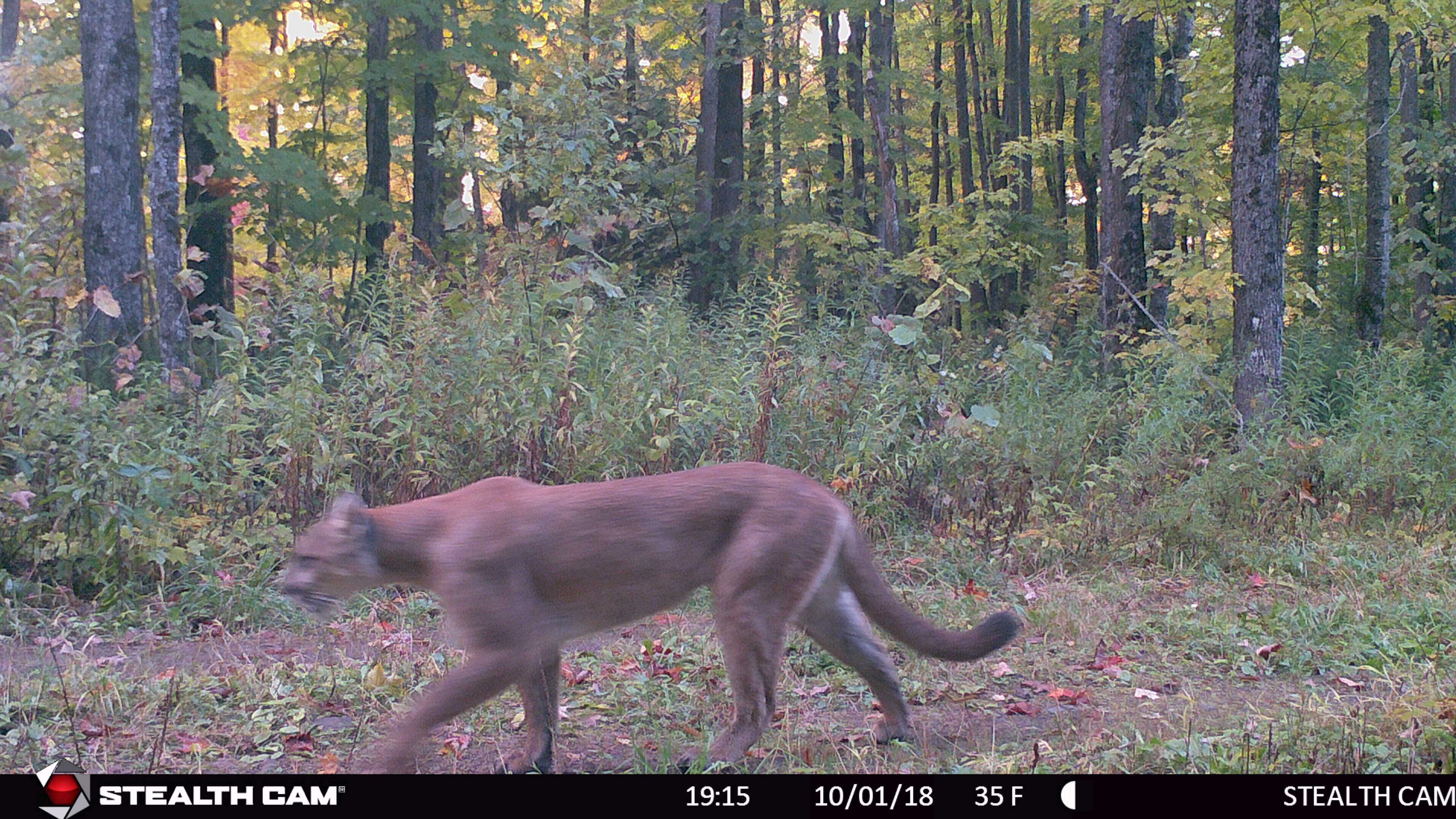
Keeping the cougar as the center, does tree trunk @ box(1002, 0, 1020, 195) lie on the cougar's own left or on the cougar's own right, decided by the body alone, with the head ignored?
on the cougar's own right

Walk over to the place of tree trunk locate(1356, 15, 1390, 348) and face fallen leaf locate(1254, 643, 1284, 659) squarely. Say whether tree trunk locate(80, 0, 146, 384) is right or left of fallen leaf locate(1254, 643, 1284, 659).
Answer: right

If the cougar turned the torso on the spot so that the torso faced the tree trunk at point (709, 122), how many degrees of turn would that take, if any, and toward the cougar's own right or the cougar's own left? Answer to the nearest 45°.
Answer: approximately 90° to the cougar's own right

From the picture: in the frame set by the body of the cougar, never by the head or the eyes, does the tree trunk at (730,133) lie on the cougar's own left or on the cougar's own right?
on the cougar's own right

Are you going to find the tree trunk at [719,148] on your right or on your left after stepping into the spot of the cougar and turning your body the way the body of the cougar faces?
on your right

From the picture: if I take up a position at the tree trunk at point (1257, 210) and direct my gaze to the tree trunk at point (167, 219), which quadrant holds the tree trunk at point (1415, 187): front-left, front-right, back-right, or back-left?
back-right

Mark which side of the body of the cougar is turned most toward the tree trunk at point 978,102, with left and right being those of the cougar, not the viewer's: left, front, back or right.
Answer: right

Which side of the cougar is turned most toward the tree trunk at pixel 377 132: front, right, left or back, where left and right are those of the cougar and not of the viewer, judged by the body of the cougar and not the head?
right

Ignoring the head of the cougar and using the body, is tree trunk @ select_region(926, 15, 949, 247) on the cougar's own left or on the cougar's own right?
on the cougar's own right

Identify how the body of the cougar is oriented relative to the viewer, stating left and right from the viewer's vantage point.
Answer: facing to the left of the viewer

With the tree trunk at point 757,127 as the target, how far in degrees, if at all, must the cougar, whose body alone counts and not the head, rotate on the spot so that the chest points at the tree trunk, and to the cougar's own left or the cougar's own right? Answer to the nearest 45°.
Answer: approximately 90° to the cougar's own right
